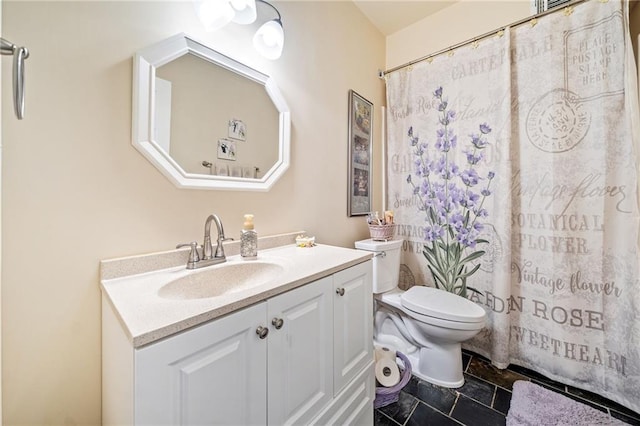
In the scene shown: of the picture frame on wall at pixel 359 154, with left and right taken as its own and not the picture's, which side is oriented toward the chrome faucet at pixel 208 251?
right

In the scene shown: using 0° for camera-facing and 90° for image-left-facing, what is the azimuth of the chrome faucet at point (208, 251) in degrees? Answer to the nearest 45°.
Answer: approximately 315°

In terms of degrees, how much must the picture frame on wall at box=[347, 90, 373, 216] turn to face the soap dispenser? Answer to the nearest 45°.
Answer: approximately 90° to its right

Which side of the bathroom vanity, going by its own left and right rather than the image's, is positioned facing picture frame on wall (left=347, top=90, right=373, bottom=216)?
left

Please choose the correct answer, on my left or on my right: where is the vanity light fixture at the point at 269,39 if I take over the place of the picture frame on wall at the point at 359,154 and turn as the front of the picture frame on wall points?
on my right
